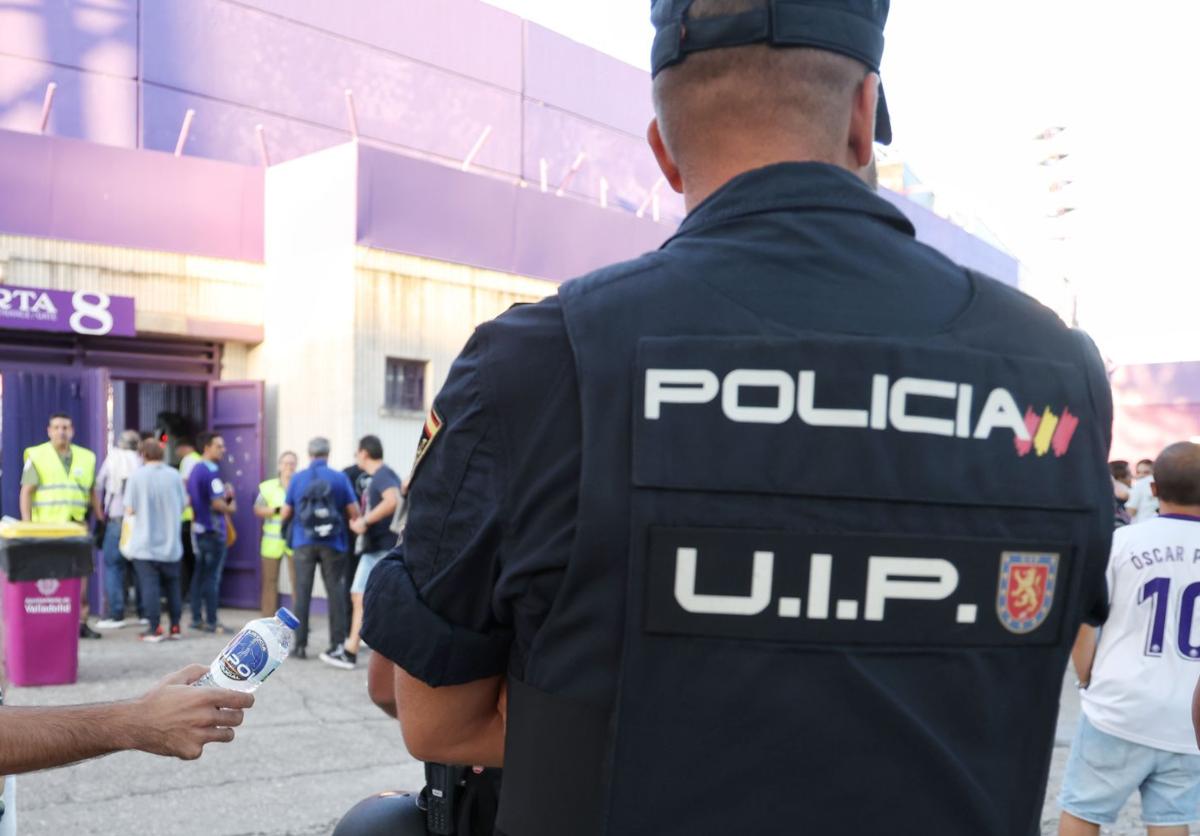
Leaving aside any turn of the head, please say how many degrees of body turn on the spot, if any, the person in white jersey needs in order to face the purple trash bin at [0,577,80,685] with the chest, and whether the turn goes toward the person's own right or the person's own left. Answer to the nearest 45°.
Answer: approximately 90° to the person's own left

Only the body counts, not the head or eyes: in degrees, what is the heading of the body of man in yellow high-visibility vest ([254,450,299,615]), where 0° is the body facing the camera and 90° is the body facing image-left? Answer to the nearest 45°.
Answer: approximately 315°

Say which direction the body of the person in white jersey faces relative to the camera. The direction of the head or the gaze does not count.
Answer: away from the camera

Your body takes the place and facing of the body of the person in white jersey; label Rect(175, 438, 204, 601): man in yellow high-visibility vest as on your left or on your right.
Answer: on your left

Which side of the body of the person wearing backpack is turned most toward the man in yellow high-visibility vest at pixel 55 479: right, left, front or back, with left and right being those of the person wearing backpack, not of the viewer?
left

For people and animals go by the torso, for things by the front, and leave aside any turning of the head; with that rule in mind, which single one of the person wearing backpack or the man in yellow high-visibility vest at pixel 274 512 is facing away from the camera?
the person wearing backpack

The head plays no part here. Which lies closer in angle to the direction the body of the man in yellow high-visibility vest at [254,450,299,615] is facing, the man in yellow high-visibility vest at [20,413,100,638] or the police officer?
the police officer

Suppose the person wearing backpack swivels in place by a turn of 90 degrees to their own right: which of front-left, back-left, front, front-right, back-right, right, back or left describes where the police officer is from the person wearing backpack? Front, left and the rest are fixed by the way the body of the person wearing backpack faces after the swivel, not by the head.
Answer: right

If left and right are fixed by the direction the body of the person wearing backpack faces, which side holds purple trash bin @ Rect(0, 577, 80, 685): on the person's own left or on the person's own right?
on the person's own left

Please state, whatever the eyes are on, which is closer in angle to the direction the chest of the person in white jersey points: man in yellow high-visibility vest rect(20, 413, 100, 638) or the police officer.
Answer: the man in yellow high-visibility vest

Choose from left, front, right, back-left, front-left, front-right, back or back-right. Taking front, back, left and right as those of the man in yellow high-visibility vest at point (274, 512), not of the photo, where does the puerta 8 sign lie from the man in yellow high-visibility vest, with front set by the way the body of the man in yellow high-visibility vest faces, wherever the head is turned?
right

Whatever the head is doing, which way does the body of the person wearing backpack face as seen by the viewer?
away from the camera

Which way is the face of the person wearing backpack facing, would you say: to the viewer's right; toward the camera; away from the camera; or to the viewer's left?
away from the camera
